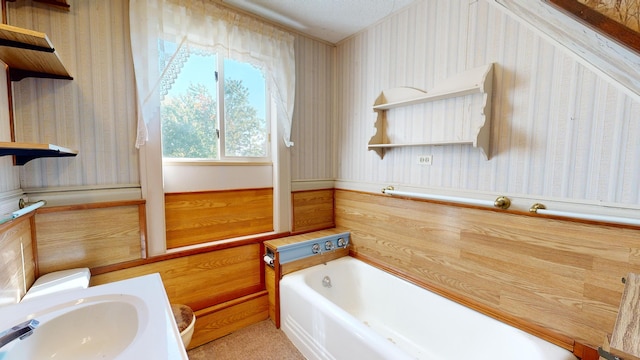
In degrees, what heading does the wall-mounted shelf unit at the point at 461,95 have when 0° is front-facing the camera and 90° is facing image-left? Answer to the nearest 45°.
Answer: approximately 45°

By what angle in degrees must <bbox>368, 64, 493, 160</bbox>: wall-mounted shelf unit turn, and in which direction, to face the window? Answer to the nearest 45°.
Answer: approximately 45° to its right

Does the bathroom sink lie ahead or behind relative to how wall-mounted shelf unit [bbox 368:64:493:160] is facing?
ahead

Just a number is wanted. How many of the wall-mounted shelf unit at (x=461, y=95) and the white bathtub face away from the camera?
0

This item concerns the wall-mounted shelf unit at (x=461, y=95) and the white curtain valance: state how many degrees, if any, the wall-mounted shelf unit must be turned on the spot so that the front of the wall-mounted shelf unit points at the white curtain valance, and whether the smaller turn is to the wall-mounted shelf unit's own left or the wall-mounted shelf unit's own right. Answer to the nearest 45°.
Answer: approximately 45° to the wall-mounted shelf unit's own right

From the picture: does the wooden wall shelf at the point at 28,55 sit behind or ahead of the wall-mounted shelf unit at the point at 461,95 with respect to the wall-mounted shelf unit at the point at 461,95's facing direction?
ahead
